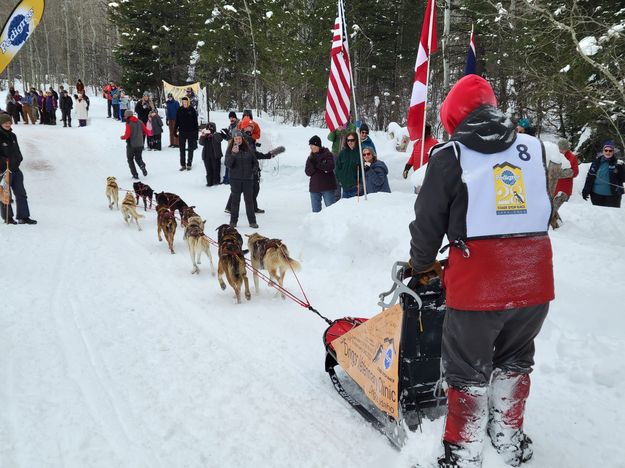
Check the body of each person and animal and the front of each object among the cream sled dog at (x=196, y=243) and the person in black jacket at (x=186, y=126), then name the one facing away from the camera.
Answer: the cream sled dog

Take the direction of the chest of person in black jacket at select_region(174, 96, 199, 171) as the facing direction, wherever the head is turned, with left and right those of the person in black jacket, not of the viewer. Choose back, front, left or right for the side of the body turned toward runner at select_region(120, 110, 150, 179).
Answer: right

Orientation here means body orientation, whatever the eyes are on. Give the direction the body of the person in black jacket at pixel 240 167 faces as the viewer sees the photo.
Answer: toward the camera

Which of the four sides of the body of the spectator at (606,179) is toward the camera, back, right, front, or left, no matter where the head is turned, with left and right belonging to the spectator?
front

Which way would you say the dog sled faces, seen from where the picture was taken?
facing away from the viewer and to the left of the viewer

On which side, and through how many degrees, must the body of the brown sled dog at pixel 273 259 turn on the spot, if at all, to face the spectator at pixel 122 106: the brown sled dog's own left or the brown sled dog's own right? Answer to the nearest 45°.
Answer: approximately 45° to the brown sled dog's own right

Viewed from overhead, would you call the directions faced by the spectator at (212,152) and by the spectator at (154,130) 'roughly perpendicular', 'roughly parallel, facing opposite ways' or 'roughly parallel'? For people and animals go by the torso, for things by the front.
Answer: roughly parallel

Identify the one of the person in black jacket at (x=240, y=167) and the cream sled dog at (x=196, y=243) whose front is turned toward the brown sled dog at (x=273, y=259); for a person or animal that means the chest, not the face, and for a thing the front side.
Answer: the person in black jacket

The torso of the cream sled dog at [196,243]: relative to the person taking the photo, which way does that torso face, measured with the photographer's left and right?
facing away from the viewer

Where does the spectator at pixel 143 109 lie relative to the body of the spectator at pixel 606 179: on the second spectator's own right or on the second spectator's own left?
on the second spectator's own right

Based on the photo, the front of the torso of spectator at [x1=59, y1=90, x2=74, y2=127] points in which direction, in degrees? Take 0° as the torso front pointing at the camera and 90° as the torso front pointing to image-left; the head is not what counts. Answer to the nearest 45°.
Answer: approximately 0°

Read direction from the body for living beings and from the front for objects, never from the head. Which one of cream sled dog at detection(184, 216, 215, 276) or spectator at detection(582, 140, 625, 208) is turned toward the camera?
the spectator

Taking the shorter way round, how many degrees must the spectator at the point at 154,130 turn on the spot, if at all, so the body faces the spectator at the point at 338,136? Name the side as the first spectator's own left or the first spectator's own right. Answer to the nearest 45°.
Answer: approximately 45° to the first spectator's own left

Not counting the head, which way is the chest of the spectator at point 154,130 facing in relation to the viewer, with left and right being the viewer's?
facing the viewer and to the left of the viewer

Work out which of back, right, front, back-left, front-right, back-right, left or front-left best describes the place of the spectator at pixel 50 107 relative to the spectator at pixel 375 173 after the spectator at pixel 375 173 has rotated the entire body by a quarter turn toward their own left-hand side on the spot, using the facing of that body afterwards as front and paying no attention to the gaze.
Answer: back
